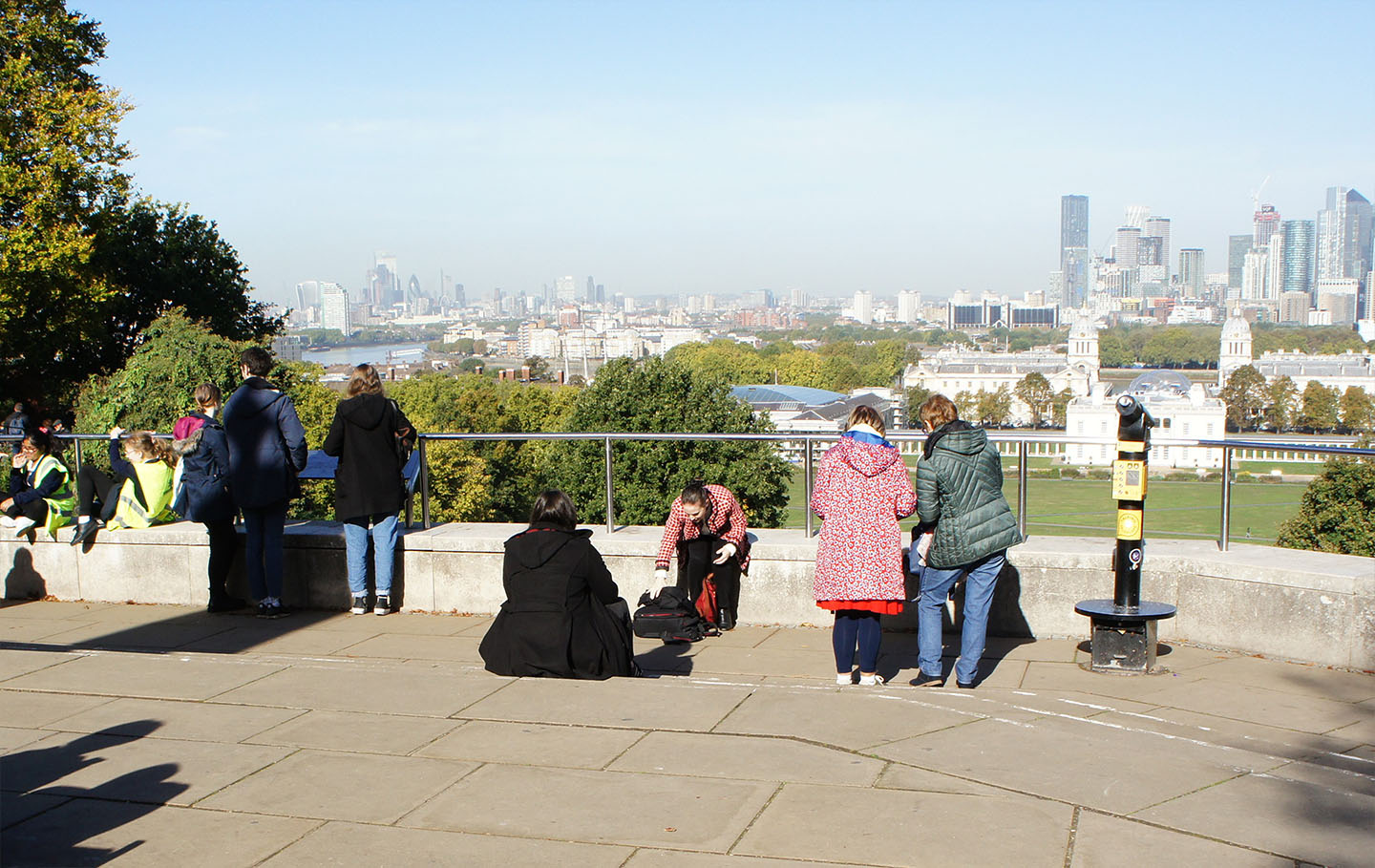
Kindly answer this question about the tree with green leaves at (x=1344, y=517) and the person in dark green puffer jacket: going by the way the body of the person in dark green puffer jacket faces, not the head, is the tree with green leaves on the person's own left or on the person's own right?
on the person's own right

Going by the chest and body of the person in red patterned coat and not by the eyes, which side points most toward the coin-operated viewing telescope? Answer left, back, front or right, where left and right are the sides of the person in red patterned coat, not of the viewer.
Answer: right

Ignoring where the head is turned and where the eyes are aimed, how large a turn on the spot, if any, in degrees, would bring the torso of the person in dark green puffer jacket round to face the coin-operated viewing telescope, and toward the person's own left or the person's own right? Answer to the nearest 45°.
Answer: approximately 90° to the person's own right

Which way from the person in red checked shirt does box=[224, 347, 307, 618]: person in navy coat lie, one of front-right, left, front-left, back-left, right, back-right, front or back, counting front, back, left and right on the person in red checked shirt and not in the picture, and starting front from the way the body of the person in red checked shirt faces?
right

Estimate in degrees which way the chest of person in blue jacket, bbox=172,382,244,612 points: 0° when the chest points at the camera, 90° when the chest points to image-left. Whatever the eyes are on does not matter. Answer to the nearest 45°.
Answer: approximately 225°

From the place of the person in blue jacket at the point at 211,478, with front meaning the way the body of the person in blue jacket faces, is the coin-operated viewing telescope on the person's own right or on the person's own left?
on the person's own right

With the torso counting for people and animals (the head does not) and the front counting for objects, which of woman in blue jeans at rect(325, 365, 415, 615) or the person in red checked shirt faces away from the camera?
the woman in blue jeans

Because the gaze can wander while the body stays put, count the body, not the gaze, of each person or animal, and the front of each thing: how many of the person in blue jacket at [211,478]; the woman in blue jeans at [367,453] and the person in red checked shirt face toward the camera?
1

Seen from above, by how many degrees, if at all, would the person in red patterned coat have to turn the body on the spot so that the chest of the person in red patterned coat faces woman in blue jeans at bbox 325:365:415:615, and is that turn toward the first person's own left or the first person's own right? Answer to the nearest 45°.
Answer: approximately 45° to the first person's own left

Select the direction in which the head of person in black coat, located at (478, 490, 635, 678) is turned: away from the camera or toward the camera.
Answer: away from the camera

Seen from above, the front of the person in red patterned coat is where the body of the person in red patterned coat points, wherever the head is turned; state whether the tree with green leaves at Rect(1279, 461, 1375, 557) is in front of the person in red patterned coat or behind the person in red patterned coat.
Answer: in front

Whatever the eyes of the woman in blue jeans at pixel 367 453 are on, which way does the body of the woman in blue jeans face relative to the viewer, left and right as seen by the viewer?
facing away from the viewer

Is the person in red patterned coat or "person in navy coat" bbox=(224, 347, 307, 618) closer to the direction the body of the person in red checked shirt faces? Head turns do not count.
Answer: the person in red patterned coat

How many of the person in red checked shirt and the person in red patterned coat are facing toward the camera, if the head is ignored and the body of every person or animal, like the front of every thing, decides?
1

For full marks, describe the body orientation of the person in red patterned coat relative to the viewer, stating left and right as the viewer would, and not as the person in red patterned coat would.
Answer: facing away from the viewer
